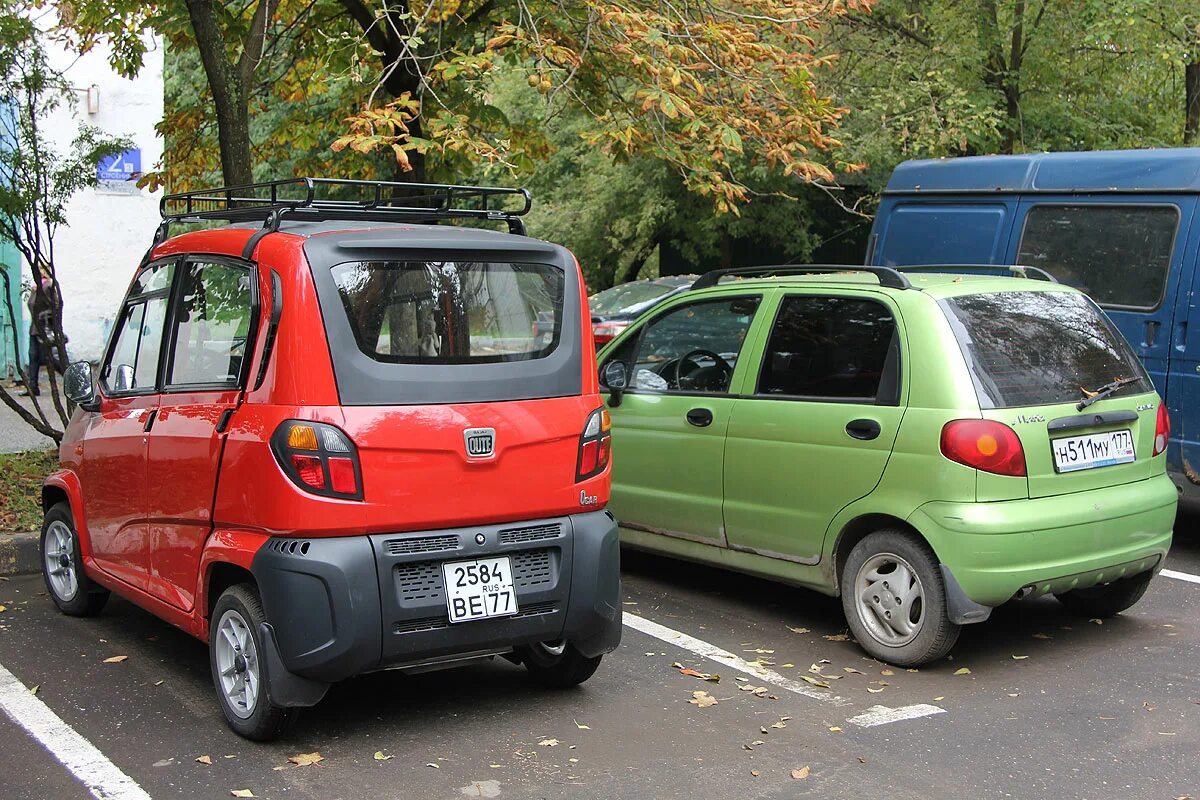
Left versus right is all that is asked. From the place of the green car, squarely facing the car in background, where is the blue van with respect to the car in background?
right

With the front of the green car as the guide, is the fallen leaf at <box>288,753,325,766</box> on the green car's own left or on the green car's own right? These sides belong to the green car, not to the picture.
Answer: on the green car's own left

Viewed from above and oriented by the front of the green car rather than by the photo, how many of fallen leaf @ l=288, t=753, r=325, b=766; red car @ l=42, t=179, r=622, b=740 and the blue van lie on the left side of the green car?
2

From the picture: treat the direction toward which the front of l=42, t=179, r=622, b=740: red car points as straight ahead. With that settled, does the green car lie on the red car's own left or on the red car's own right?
on the red car's own right

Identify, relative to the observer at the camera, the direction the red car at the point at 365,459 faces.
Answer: facing away from the viewer and to the left of the viewer

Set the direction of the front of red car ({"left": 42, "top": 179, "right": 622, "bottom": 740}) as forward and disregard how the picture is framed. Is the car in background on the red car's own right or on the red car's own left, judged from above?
on the red car's own right

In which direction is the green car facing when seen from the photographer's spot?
facing away from the viewer and to the left of the viewer

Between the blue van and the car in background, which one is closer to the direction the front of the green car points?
the car in background
